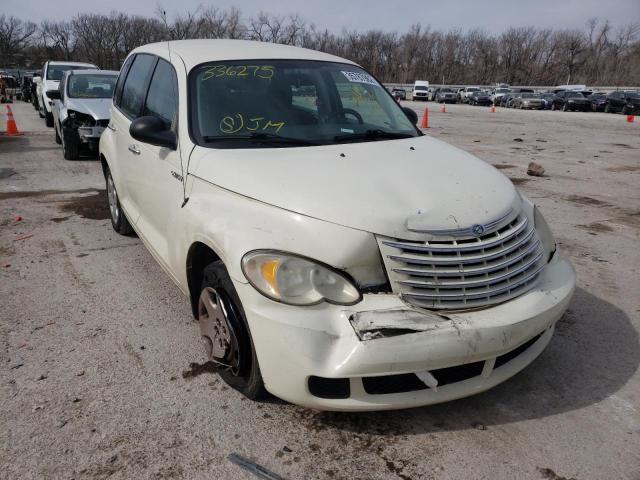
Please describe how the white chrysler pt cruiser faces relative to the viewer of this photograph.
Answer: facing the viewer and to the right of the viewer

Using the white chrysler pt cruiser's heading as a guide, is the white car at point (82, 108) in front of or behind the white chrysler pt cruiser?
behind
